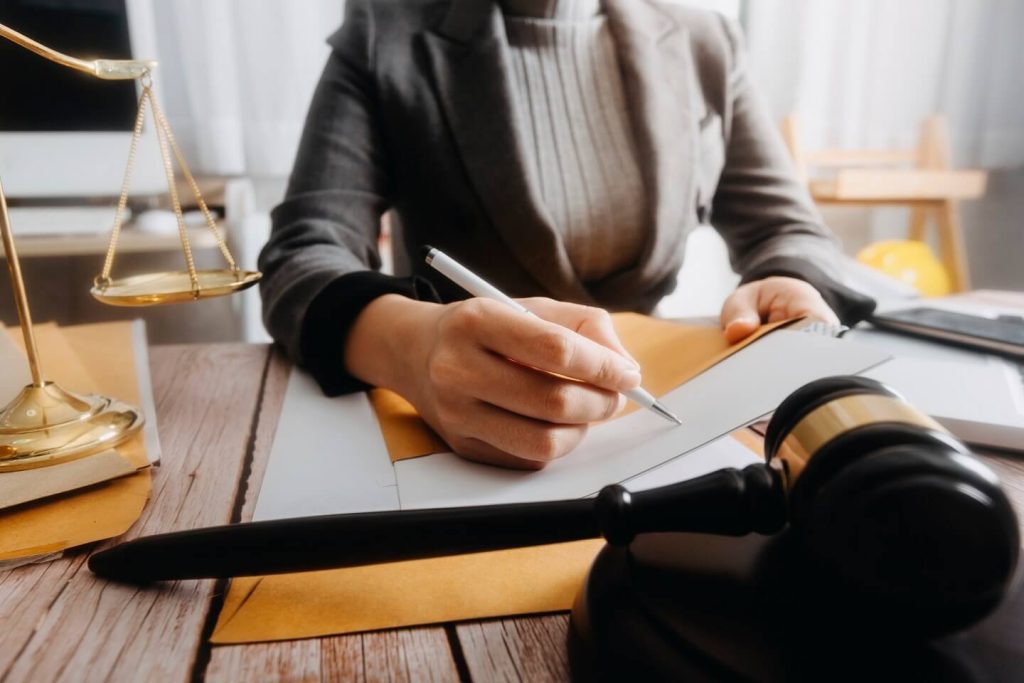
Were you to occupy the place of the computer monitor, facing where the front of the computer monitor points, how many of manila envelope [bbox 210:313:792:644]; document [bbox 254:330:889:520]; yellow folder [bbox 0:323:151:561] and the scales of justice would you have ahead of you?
4

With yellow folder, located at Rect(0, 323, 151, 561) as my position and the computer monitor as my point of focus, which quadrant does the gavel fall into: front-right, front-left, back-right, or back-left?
back-right

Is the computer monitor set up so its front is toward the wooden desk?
yes

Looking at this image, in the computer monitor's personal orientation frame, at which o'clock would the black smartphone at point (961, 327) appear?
The black smartphone is roughly at 11 o'clock from the computer monitor.

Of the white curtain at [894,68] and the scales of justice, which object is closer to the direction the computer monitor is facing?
the scales of justice

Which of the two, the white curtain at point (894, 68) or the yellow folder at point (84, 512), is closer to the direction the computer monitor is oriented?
the yellow folder

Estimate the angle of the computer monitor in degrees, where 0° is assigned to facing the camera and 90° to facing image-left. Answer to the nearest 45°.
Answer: approximately 0°

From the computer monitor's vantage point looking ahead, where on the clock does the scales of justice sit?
The scales of justice is roughly at 12 o'clock from the computer monitor.

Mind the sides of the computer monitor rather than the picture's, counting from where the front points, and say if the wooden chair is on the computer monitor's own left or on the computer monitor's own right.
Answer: on the computer monitor's own left

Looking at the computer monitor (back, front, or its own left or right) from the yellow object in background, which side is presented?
left

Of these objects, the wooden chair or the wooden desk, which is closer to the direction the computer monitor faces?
the wooden desk
